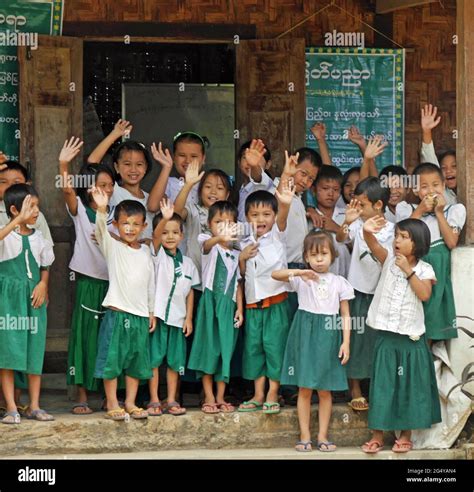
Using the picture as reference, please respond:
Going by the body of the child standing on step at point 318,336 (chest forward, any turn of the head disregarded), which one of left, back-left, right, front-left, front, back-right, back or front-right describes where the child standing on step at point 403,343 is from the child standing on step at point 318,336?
left

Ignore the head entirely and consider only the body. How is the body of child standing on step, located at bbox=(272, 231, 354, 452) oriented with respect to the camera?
toward the camera

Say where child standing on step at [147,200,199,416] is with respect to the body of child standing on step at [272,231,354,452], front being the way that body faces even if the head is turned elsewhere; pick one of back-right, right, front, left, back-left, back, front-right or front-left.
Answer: right

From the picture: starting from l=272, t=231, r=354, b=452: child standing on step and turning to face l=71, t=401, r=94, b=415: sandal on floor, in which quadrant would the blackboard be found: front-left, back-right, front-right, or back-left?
front-right

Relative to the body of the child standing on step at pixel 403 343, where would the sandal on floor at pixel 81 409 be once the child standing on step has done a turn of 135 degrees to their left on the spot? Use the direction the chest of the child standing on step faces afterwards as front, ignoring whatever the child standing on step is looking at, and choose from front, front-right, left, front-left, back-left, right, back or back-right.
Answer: back

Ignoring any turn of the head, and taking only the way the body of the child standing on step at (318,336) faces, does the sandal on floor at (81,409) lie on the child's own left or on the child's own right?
on the child's own right

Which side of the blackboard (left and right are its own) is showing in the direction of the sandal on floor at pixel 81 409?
front

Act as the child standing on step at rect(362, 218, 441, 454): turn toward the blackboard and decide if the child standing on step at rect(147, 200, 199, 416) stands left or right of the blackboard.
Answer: left

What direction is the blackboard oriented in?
toward the camera

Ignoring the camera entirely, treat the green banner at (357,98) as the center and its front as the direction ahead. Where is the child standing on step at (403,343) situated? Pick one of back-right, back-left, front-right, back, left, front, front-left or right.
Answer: front

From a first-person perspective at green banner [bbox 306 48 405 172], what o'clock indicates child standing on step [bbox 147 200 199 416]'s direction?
The child standing on step is roughly at 1 o'clock from the green banner.
